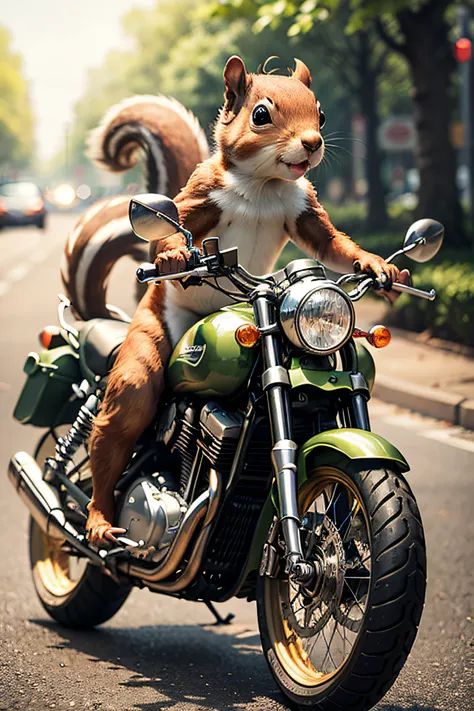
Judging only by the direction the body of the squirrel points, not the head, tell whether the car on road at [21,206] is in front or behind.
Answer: behind

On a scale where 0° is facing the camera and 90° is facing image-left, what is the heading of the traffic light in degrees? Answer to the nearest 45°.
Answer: approximately 0°

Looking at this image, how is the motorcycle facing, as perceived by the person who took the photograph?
facing the viewer and to the right of the viewer

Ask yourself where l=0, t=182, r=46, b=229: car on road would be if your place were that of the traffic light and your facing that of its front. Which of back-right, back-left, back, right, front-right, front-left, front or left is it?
back-right

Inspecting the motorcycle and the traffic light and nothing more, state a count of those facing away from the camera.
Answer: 0

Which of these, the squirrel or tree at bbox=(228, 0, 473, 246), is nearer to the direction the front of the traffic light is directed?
the squirrel

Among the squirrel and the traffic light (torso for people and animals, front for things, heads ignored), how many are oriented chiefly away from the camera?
0
